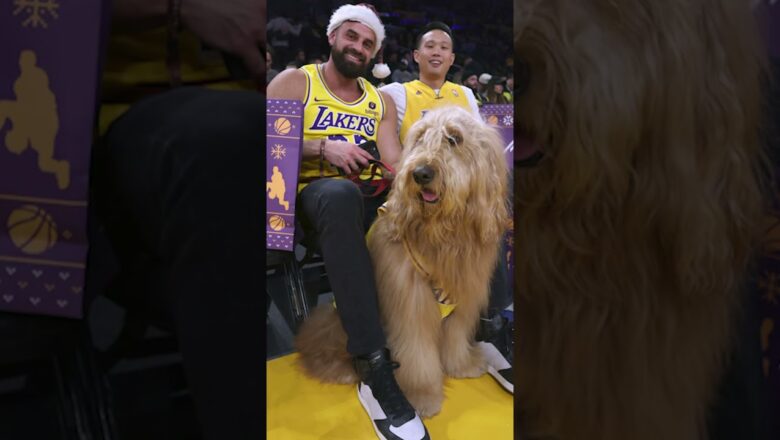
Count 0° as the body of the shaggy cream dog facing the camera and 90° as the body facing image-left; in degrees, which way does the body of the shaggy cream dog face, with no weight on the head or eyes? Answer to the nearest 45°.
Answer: approximately 315°

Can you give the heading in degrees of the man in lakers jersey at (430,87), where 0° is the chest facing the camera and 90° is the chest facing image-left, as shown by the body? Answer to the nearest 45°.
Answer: approximately 0°

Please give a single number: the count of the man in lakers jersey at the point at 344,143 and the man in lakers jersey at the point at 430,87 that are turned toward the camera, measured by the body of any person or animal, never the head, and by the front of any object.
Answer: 2
